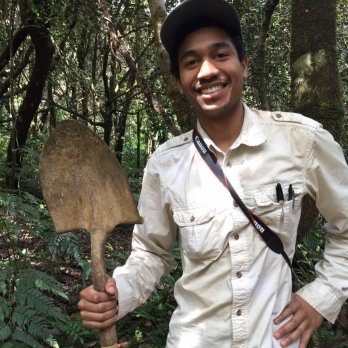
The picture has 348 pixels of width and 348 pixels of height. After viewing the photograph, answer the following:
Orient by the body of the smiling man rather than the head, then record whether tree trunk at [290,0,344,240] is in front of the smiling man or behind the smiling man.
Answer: behind

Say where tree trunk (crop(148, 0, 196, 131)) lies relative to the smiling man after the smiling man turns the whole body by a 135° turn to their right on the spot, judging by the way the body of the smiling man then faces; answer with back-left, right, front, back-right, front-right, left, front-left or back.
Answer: front-right

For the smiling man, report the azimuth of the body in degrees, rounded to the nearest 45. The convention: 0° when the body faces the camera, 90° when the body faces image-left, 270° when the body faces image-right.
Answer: approximately 0°

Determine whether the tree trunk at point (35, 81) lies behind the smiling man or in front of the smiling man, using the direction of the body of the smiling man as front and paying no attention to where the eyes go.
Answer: behind
